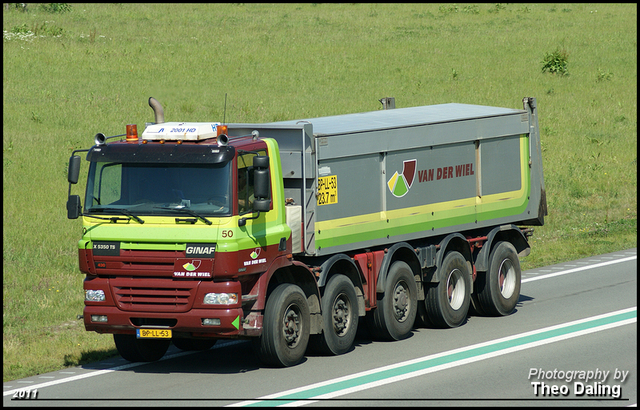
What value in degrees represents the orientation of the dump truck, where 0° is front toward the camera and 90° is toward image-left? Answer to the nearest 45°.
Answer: approximately 45°
